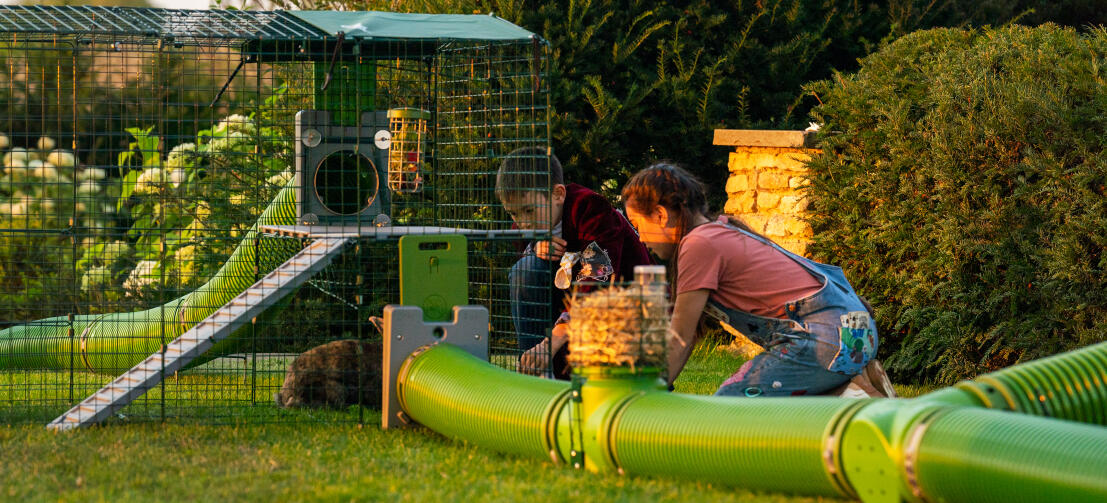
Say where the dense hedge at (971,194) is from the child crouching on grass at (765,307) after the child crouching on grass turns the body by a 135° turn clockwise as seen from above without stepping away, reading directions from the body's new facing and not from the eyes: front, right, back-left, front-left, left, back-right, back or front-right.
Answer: front

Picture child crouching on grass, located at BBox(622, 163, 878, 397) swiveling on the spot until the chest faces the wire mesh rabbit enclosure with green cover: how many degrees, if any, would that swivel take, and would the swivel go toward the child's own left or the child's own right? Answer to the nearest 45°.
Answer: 0° — they already face it

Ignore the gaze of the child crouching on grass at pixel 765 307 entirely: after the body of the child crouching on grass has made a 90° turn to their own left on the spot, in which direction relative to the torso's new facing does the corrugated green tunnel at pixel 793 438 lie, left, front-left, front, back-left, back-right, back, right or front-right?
front

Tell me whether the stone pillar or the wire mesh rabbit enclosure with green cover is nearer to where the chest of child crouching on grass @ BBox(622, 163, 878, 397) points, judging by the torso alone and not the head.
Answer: the wire mesh rabbit enclosure with green cover

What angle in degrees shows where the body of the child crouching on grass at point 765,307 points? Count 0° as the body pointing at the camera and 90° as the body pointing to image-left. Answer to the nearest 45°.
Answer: approximately 90°

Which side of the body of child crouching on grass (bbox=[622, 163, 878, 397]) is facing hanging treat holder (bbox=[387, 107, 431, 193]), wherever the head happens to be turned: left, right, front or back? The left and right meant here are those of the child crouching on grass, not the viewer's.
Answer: front

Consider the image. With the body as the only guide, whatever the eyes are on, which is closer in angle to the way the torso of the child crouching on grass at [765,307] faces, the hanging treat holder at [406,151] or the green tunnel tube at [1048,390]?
the hanging treat holder

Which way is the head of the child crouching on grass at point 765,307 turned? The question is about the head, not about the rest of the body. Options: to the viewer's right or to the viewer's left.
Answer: to the viewer's left
